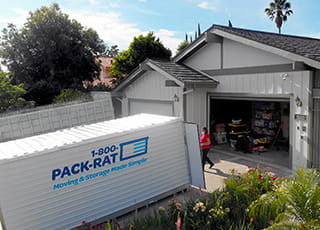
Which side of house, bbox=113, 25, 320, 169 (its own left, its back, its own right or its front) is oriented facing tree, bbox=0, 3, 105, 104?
right

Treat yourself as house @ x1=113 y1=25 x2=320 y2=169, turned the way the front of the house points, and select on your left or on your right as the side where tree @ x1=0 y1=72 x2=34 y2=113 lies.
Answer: on your right

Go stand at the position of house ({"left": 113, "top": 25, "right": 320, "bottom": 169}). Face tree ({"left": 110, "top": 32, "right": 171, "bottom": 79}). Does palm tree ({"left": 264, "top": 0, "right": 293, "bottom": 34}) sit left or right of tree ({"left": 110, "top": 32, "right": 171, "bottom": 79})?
right

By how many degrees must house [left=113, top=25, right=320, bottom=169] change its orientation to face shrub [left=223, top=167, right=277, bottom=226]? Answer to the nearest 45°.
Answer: approximately 45° to its left

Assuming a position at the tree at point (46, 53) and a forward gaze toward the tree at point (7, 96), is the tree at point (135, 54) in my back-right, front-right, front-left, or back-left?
back-left

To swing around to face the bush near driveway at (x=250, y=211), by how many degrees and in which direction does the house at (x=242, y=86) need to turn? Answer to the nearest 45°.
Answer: approximately 45° to its left

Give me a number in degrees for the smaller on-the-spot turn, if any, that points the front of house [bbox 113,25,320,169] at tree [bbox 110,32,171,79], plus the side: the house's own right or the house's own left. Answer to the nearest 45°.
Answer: approximately 90° to the house's own right

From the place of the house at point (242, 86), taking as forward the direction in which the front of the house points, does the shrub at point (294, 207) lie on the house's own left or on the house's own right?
on the house's own left

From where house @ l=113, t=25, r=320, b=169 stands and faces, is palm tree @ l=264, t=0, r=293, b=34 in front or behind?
behind

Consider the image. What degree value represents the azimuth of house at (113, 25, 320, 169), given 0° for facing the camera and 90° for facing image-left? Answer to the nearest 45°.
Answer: approximately 45°
